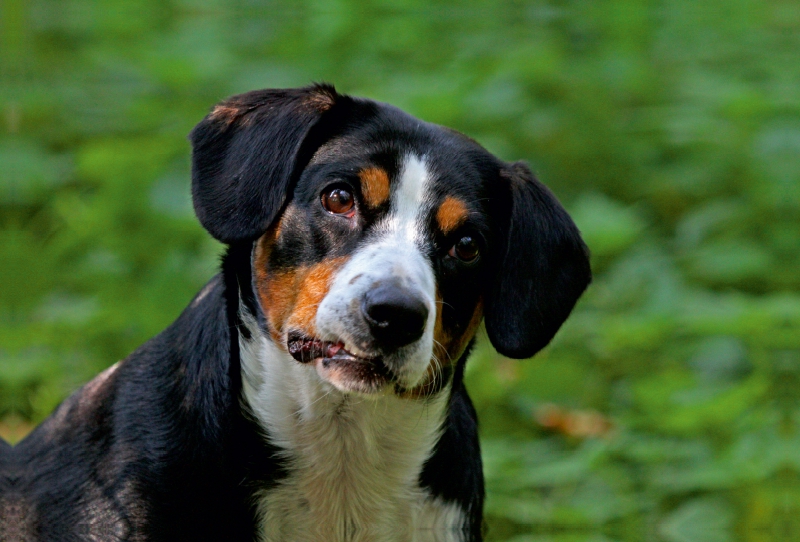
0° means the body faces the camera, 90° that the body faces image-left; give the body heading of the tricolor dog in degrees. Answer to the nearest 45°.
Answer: approximately 315°
